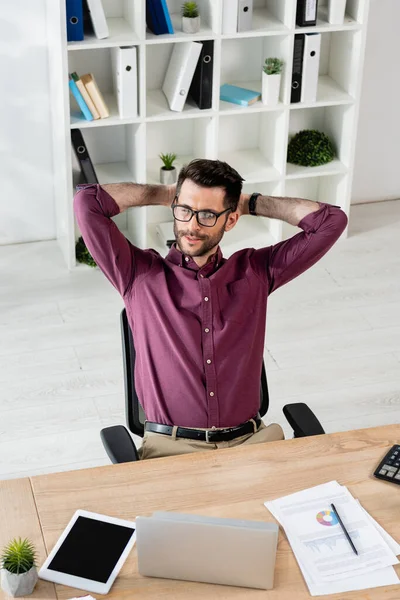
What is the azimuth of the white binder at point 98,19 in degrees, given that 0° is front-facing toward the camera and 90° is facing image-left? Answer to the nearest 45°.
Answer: approximately 0°

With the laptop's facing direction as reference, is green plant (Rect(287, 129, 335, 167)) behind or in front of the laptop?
in front

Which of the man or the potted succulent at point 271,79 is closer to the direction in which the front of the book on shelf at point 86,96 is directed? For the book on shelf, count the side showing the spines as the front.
the man

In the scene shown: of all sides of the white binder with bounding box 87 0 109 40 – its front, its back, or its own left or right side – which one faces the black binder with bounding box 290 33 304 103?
left

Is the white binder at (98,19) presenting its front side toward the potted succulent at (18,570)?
yes

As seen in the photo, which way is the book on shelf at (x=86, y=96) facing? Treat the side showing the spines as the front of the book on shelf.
toward the camera

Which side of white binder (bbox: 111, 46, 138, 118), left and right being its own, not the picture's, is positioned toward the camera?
front

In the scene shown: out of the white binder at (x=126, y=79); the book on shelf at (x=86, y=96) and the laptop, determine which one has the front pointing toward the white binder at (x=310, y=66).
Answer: the laptop

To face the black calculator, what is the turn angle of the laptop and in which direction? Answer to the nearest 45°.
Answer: approximately 45° to its right

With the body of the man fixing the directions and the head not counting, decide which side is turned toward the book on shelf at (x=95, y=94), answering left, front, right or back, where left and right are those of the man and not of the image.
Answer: back

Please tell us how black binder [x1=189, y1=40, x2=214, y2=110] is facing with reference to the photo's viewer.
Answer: facing the viewer

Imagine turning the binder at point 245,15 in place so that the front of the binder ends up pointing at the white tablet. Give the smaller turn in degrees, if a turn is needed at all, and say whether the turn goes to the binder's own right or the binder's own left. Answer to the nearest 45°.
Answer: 0° — it already faces it

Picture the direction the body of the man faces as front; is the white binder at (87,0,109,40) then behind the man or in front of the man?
behind

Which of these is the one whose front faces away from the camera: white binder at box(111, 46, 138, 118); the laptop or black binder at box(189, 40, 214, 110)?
the laptop

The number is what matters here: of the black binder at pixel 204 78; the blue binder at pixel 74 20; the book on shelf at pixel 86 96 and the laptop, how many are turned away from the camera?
1
